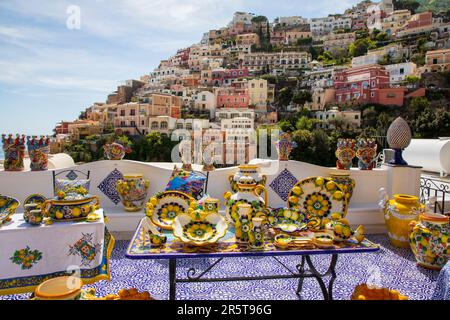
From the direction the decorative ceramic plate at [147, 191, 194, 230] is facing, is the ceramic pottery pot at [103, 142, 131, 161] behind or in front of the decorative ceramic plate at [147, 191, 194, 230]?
behind
